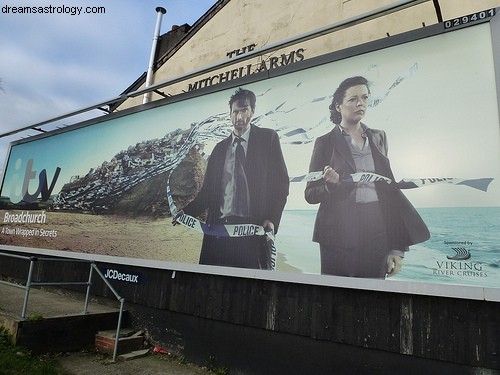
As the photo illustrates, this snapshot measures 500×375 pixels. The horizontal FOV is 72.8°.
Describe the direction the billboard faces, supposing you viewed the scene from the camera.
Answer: facing the viewer and to the left of the viewer

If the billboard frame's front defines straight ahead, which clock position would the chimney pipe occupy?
The chimney pipe is roughly at 3 o'clock from the billboard frame.
